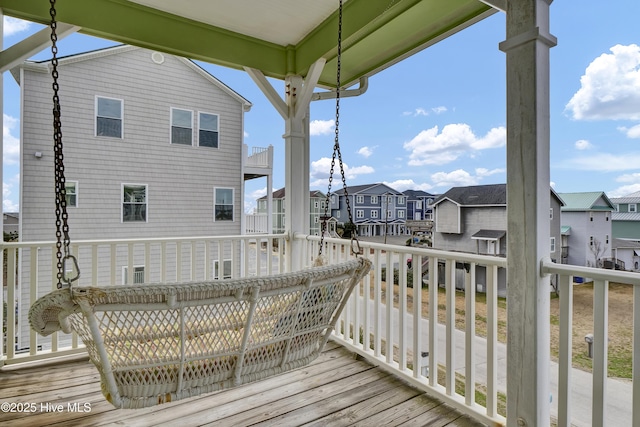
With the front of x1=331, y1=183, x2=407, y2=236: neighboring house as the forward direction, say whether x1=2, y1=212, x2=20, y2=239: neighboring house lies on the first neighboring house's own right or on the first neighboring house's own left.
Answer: on the first neighboring house's own right

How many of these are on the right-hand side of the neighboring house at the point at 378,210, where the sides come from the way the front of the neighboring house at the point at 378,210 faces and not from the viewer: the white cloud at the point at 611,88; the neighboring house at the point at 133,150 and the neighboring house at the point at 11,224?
2
